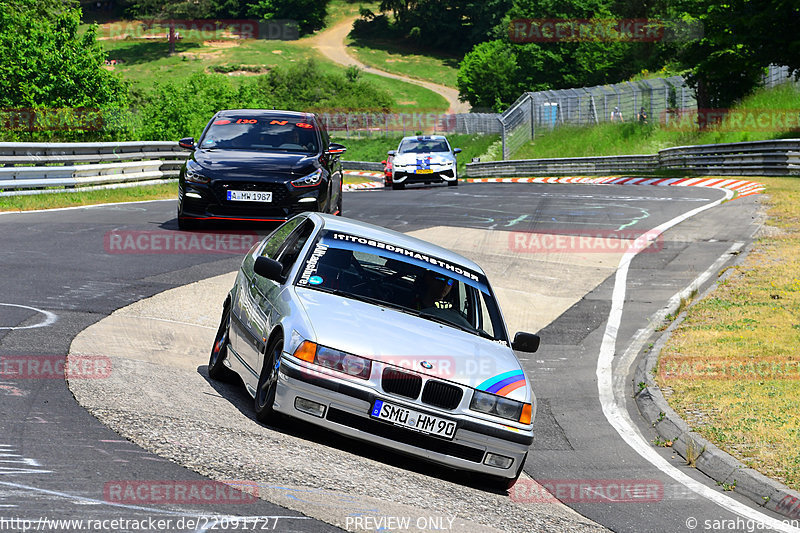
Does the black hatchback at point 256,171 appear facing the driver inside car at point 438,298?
yes

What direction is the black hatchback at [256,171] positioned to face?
toward the camera

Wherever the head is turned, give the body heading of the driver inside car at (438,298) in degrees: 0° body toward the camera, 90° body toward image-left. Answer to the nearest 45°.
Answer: approximately 315°

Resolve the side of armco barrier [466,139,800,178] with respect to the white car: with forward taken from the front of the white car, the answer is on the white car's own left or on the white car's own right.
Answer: on the white car's own left

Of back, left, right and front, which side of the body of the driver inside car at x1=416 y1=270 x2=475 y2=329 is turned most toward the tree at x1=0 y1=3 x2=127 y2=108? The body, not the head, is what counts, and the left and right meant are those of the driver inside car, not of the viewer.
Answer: back

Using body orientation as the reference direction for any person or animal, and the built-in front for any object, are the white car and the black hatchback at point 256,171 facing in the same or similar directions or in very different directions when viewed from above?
same or similar directions

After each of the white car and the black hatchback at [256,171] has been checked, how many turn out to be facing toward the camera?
2

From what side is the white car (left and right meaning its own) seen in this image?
front

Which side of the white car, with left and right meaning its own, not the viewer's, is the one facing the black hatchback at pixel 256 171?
front

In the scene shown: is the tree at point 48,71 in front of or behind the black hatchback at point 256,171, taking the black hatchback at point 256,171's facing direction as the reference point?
behind

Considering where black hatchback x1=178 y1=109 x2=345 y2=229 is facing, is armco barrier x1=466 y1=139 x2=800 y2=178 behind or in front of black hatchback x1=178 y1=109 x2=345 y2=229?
behind

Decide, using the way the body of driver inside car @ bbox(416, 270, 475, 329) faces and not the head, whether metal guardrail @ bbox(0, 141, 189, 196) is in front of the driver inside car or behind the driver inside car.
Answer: behind

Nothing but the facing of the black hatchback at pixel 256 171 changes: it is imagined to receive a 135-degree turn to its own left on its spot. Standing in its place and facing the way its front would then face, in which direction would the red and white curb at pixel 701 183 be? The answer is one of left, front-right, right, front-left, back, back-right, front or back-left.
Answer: front
